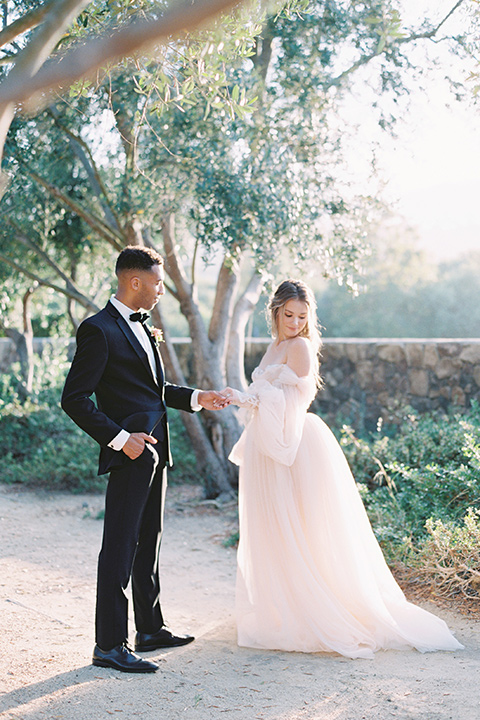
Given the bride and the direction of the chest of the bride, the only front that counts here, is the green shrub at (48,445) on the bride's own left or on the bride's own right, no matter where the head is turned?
on the bride's own right

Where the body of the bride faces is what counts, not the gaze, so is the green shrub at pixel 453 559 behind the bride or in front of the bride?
behind

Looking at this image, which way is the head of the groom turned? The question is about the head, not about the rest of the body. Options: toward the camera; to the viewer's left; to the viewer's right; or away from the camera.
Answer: to the viewer's right

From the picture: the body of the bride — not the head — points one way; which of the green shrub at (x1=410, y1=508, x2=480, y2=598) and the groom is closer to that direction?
the groom

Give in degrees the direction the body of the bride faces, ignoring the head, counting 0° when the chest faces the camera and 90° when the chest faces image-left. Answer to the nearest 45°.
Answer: approximately 90°

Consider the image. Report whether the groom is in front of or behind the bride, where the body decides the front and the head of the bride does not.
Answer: in front
